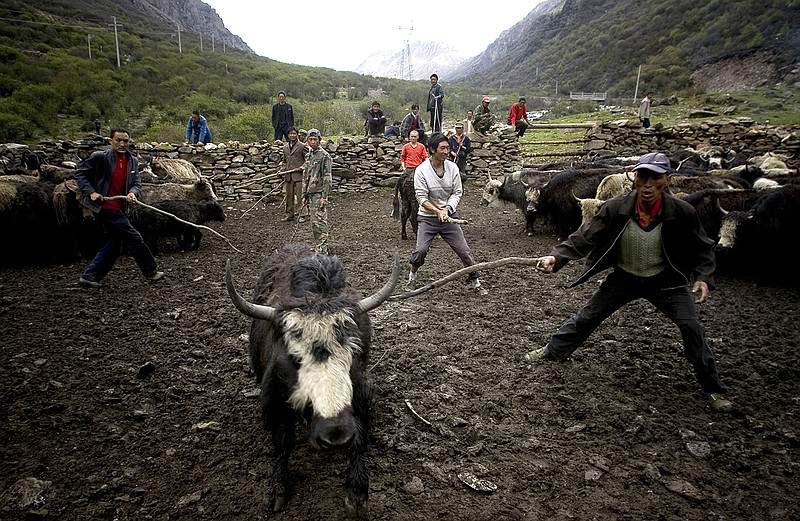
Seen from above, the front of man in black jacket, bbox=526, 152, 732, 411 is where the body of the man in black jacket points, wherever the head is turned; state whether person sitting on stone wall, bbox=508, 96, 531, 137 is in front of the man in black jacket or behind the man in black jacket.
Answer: behind

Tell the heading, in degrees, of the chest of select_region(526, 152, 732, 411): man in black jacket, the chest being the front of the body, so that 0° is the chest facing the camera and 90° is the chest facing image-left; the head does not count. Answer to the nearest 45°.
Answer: approximately 0°

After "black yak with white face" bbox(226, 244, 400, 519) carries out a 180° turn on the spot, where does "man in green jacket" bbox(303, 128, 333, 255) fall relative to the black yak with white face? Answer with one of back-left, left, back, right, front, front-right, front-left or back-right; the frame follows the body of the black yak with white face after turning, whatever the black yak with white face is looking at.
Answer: front

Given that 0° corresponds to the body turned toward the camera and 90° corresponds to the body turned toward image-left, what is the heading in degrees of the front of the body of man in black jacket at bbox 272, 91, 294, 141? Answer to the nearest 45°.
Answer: approximately 0°

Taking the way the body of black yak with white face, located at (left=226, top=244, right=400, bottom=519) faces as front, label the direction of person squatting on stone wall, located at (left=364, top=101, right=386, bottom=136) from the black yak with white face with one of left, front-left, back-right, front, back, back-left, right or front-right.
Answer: back

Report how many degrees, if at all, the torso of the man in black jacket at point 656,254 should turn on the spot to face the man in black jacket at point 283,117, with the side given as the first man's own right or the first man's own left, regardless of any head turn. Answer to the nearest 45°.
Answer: approximately 135° to the first man's own right

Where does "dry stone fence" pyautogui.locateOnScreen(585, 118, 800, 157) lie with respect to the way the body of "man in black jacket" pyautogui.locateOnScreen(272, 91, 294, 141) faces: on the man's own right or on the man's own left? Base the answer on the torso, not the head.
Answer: on the man's own left

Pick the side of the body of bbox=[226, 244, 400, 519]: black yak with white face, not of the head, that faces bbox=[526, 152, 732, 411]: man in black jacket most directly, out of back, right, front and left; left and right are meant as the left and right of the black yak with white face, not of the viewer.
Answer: left

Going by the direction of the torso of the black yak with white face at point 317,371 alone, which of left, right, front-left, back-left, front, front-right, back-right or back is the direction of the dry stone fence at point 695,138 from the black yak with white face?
back-left
